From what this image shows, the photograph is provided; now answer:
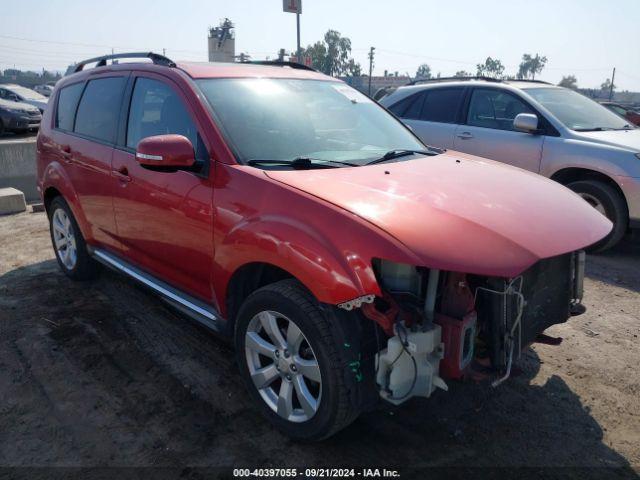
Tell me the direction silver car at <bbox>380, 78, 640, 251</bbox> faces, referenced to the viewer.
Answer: facing the viewer and to the right of the viewer

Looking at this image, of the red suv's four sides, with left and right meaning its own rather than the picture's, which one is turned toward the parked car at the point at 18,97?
back

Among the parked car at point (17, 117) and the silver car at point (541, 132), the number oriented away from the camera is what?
0

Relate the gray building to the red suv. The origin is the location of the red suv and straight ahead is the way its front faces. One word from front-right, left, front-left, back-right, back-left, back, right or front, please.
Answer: back-left

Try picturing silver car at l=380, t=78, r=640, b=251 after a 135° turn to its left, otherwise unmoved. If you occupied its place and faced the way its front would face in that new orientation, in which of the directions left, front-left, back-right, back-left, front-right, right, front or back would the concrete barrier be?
left

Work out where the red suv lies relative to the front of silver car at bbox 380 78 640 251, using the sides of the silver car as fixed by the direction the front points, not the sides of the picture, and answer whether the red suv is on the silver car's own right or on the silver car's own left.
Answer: on the silver car's own right

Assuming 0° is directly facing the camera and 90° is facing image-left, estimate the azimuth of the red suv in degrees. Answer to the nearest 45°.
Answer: approximately 315°

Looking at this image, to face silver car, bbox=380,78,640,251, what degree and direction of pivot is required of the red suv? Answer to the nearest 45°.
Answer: approximately 90° to its left
